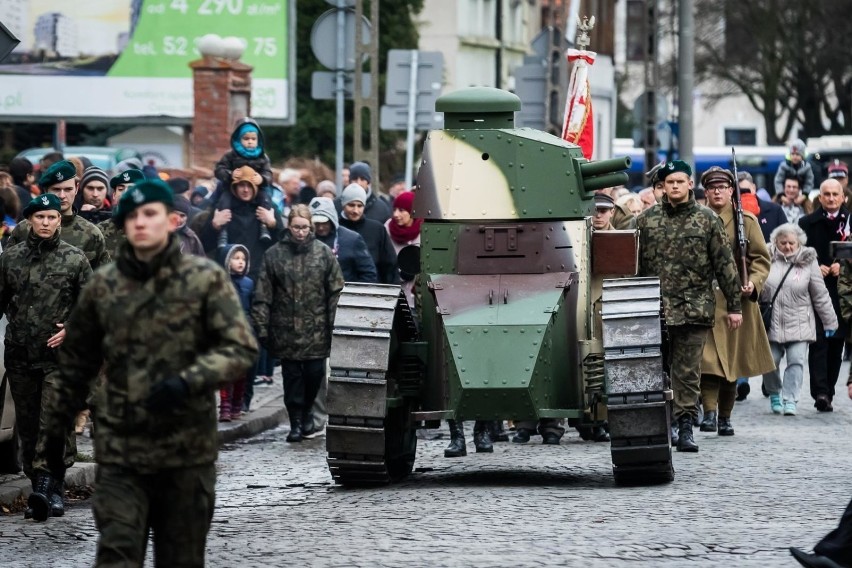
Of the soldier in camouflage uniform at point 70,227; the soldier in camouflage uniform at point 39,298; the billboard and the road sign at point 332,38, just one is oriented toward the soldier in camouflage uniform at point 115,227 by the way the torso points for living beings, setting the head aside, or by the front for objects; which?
the billboard

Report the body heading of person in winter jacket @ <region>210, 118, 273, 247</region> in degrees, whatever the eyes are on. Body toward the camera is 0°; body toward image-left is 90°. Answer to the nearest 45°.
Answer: approximately 0°

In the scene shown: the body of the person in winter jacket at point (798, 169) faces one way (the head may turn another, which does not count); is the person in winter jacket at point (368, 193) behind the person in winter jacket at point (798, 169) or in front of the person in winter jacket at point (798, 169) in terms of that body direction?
in front

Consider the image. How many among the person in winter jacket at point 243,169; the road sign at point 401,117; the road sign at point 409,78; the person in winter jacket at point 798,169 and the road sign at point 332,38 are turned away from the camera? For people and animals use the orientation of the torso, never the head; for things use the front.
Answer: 3

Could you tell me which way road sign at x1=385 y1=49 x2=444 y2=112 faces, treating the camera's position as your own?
facing away from the viewer

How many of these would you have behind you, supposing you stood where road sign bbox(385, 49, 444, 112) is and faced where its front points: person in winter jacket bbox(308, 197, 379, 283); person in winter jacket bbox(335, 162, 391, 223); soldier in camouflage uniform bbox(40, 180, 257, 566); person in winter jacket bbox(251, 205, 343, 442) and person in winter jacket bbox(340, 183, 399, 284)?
5

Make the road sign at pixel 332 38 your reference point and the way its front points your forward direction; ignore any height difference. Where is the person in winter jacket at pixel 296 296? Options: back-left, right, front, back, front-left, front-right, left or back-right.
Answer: back

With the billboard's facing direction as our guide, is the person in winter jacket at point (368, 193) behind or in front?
in front

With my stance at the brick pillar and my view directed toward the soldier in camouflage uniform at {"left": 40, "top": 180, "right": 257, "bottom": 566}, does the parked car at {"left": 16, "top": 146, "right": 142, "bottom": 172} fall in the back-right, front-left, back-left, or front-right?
back-right

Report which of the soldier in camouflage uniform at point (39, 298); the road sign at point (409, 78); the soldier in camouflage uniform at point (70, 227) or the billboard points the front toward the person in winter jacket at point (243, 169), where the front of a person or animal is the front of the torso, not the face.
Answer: the billboard

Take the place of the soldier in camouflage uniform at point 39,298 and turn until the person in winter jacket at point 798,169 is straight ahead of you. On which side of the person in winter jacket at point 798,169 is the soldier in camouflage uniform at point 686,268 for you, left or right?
right
